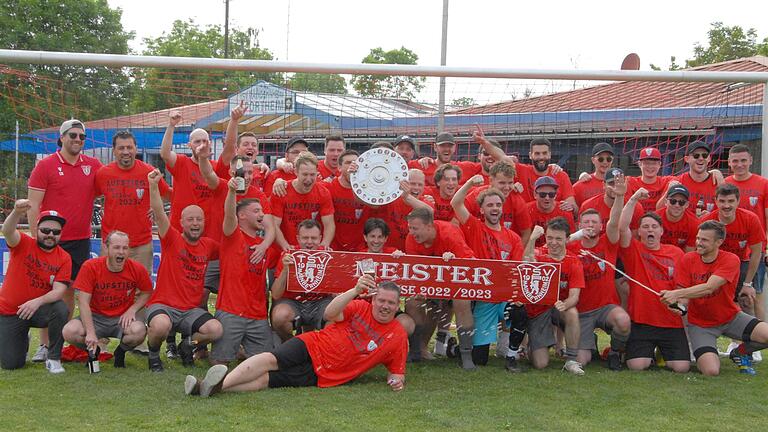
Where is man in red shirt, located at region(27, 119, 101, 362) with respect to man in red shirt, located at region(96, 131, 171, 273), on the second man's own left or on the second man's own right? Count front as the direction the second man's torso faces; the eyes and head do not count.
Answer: on the second man's own right

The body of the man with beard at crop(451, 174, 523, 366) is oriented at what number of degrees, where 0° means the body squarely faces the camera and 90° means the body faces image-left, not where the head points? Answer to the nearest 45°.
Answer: approximately 0°

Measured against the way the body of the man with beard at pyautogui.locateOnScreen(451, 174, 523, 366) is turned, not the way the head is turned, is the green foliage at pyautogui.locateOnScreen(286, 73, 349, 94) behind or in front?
behind

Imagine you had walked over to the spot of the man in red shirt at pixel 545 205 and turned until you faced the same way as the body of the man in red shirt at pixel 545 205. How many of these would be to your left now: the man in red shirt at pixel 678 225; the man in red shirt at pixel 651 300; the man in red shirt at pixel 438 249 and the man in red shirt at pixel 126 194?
2

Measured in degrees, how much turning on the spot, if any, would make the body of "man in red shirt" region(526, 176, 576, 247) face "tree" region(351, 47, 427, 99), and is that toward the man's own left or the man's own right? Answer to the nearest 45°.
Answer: approximately 135° to the man's own right

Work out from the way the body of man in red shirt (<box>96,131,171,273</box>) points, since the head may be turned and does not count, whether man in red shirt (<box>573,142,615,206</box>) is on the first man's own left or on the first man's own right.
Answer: on the first man's own left

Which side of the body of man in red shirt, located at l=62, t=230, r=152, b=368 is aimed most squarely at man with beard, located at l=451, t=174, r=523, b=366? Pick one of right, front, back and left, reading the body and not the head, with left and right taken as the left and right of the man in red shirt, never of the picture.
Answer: left

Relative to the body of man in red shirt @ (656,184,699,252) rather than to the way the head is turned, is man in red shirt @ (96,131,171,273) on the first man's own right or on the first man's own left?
on the first man's own right

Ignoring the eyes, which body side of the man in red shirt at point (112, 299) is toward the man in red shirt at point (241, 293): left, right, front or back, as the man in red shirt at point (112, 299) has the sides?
left

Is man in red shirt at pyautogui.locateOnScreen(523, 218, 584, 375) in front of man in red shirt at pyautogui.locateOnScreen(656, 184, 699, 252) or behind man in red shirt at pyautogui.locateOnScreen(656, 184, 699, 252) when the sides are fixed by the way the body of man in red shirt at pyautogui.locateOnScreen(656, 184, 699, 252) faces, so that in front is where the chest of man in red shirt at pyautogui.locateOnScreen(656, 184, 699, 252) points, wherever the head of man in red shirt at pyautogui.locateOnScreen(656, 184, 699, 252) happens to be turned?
in front

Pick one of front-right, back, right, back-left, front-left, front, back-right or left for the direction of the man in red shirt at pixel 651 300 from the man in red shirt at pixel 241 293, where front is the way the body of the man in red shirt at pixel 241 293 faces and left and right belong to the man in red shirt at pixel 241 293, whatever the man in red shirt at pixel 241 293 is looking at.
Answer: front-left

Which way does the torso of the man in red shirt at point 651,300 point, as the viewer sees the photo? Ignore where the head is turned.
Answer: toward the camera
